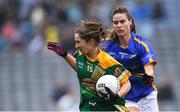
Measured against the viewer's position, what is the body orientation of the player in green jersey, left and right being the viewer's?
facing the viewer and to the left of the viewer

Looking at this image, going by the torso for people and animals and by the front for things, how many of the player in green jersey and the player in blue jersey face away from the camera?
0

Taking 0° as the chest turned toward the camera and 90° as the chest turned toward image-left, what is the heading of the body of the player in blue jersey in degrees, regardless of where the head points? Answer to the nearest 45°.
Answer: approximately 45°

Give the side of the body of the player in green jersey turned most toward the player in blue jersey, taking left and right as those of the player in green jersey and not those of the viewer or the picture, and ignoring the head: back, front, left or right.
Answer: back

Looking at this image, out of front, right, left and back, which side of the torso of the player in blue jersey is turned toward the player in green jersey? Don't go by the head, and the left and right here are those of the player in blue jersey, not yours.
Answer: front

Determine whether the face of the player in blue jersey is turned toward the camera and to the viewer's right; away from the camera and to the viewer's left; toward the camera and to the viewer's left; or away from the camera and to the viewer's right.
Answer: toward the camera and to the viewer's left
